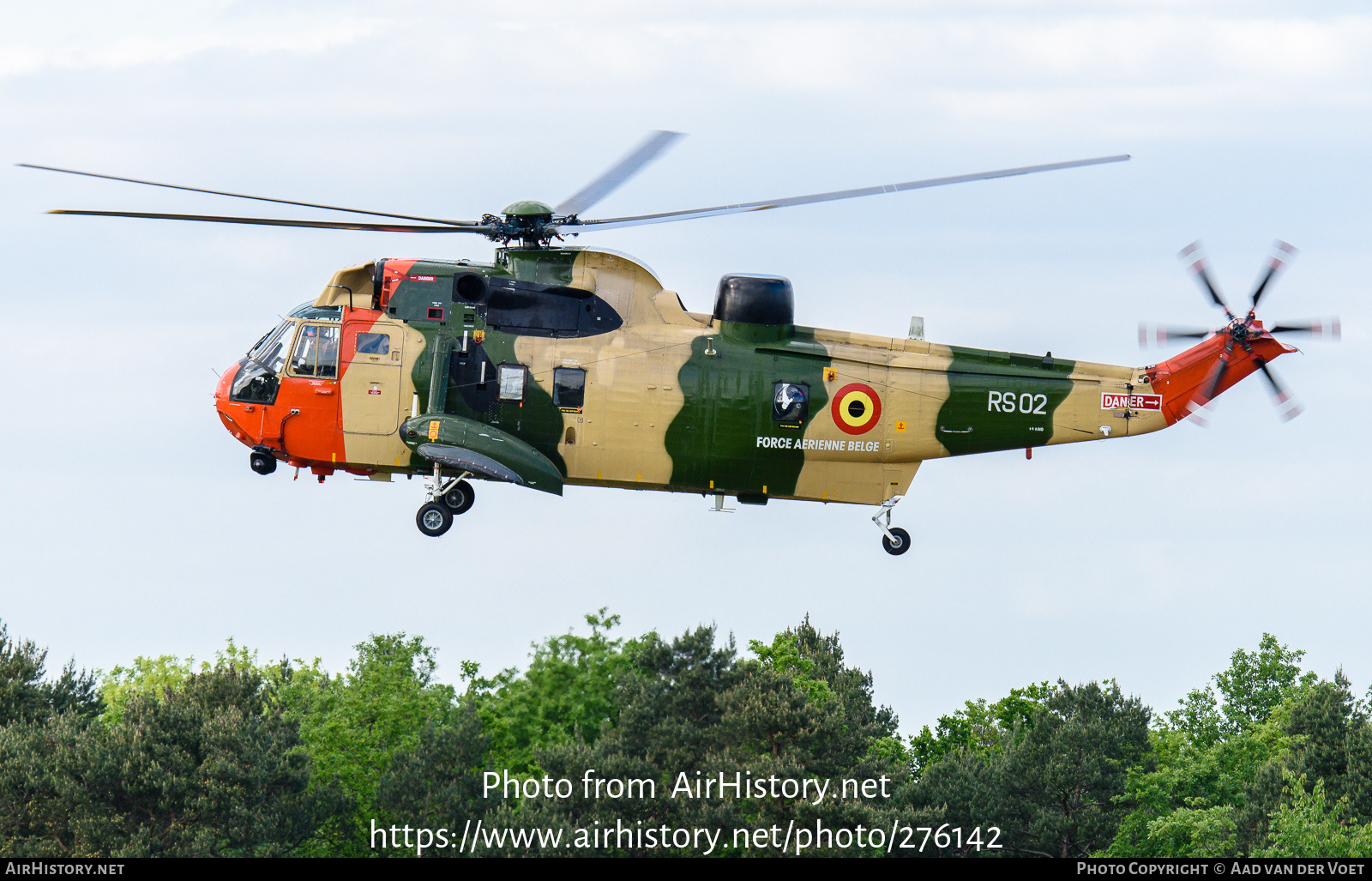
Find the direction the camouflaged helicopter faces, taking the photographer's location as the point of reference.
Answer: facing to the left of the viewer
